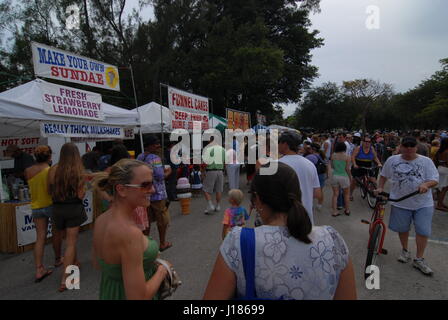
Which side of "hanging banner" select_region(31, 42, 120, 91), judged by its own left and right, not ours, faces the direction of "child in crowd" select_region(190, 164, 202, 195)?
left

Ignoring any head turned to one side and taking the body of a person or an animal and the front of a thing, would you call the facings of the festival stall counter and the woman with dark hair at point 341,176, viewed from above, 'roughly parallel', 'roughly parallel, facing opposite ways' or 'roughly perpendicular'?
roughly perpendicular

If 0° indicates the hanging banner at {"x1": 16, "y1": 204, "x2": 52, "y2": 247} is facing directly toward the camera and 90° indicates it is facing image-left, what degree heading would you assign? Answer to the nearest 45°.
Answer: approximately 315°

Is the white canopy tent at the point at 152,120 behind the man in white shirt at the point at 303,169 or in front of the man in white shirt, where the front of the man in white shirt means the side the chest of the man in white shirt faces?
in front

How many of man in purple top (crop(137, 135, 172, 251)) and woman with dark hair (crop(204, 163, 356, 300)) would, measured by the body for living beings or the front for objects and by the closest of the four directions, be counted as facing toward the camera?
0

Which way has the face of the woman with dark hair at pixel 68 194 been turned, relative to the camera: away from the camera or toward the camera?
away from the camera

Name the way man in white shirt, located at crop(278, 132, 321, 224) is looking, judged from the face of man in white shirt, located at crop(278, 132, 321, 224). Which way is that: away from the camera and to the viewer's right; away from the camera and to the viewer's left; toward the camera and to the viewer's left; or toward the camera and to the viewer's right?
away from the camera and to the viewer's left
